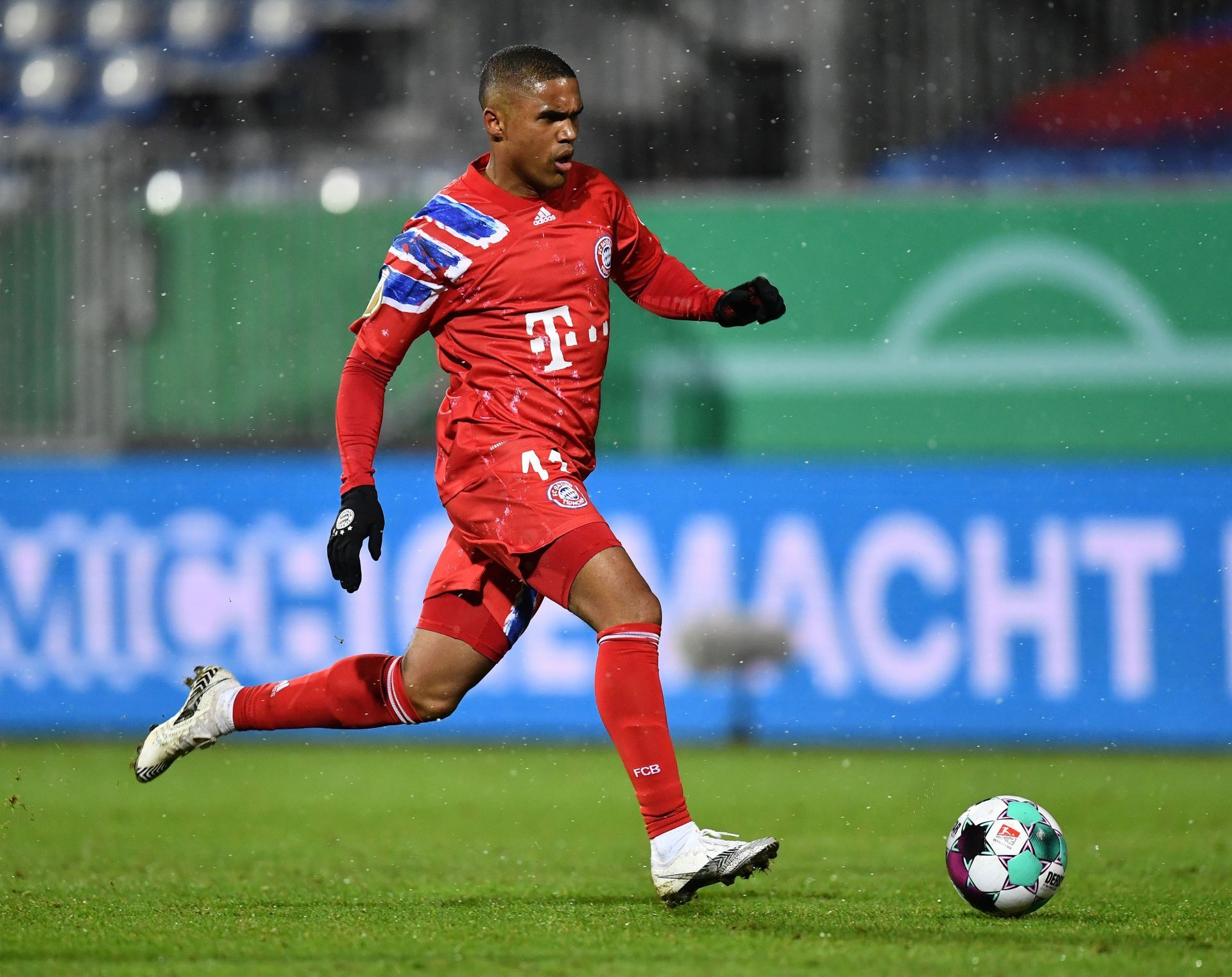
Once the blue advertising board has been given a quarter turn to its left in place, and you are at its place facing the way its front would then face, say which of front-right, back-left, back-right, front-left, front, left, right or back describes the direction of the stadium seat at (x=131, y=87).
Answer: back-left

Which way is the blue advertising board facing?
toward the camera

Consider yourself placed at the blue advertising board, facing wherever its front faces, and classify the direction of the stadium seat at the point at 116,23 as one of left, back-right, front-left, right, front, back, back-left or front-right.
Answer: back-right

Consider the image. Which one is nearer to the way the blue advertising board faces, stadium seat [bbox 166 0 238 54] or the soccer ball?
the soccer ball

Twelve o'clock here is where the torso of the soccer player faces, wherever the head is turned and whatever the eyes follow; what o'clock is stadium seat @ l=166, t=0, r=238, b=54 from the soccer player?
The stadium seat is roughly at 7 o'clock from the soccer player.

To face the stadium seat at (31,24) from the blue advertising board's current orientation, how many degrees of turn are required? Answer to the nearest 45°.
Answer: approximately 135° to its right

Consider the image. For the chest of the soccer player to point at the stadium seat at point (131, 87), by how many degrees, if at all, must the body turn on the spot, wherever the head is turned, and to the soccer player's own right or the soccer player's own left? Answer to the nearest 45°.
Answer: approximately 135° to the soccer player's own left

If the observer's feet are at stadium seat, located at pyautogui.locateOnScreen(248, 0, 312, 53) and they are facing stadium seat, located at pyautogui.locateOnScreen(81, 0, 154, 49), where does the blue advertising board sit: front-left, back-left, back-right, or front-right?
back-left

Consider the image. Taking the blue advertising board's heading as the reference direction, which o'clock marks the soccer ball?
The soccer ball is roughly at 12 o'clock from the blue advertising board.

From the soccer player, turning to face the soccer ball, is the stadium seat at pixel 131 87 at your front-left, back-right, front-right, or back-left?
back-left

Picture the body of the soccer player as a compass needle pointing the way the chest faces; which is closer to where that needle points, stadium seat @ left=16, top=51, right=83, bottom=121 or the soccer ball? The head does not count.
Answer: the soccer ball

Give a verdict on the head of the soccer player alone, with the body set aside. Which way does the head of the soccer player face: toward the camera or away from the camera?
toward the camera

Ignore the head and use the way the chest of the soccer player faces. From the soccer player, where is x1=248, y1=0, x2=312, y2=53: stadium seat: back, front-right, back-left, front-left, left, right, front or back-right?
back-left

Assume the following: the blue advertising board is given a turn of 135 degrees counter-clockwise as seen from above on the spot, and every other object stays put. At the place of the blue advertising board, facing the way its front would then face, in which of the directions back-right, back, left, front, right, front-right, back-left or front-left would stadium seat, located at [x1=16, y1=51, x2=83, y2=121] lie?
left
